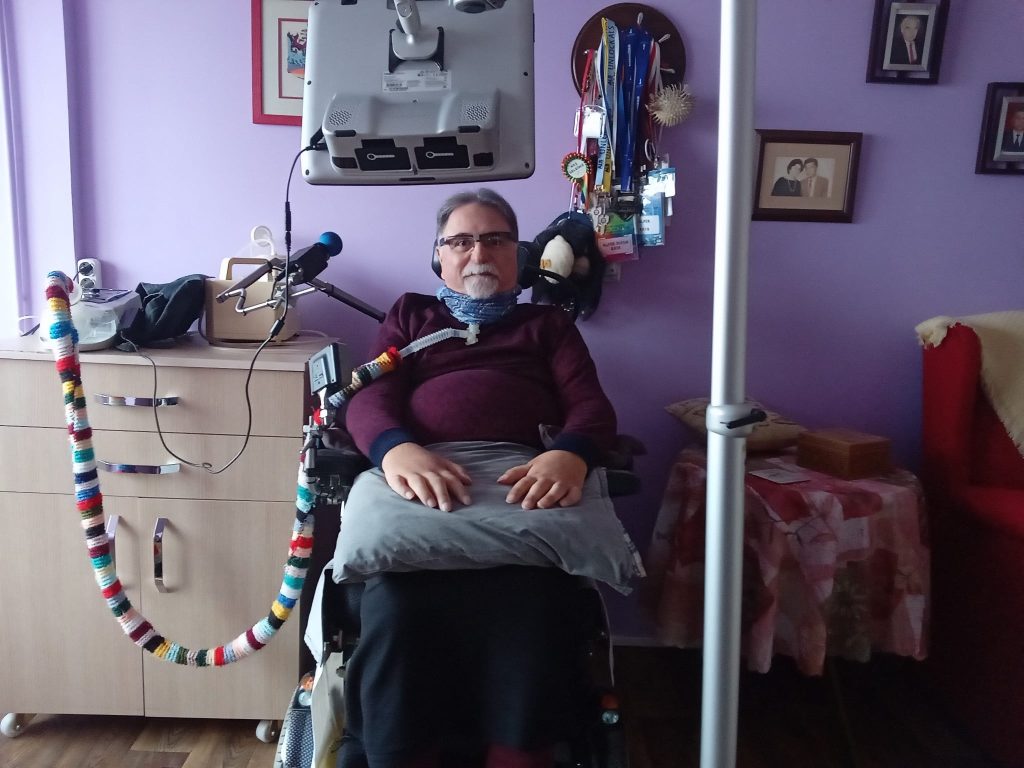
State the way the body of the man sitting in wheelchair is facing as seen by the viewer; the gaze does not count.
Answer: toward the camera

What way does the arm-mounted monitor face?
away from the camera

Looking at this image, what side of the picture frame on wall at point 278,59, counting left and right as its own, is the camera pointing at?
front

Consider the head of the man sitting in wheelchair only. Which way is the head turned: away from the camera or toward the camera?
toward the camera

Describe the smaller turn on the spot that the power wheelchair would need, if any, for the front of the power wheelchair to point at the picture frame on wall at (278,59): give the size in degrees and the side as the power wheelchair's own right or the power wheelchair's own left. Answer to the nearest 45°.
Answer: approximately 180°

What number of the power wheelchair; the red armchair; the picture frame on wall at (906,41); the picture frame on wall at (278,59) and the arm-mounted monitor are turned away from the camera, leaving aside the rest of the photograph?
1

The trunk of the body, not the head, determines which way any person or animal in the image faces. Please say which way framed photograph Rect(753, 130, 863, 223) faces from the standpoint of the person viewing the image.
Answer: facing the viewer

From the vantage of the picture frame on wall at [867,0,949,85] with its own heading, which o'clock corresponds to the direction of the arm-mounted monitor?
The arm-mounted monitor is roughly at 1 o'clock from the picture frame on wall.

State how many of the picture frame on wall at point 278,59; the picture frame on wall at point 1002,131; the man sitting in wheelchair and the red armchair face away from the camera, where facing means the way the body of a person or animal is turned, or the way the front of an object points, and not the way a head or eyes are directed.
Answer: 0
